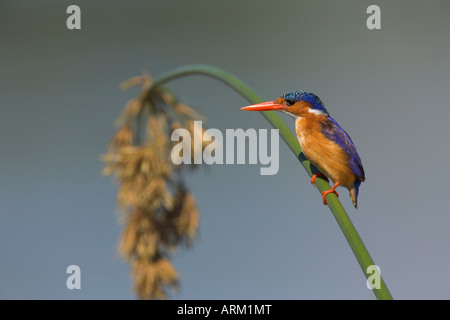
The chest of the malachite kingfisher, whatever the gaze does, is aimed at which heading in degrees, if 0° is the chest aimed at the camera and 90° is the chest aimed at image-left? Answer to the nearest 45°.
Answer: approximately 90°

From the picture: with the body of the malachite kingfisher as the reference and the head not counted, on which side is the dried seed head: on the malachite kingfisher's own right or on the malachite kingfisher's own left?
on the malachite kingfisher's own right
